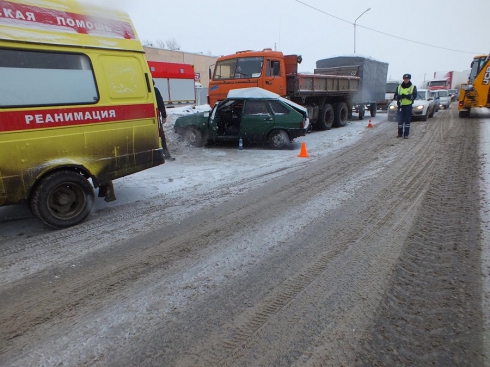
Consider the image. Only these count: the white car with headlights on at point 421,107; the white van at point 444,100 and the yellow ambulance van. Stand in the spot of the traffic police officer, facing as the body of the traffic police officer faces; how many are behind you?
2

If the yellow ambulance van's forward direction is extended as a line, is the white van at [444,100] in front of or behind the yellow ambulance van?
behind

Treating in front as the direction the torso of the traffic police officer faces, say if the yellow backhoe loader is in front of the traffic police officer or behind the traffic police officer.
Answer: behind

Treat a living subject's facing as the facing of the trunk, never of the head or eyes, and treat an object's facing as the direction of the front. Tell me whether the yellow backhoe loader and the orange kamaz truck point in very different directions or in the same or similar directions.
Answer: very different directions

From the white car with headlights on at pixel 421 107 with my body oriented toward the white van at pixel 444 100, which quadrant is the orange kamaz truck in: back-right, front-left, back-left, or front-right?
back-left

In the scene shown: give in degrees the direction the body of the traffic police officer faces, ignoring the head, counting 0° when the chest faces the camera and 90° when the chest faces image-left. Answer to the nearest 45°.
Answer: approximately 0°
